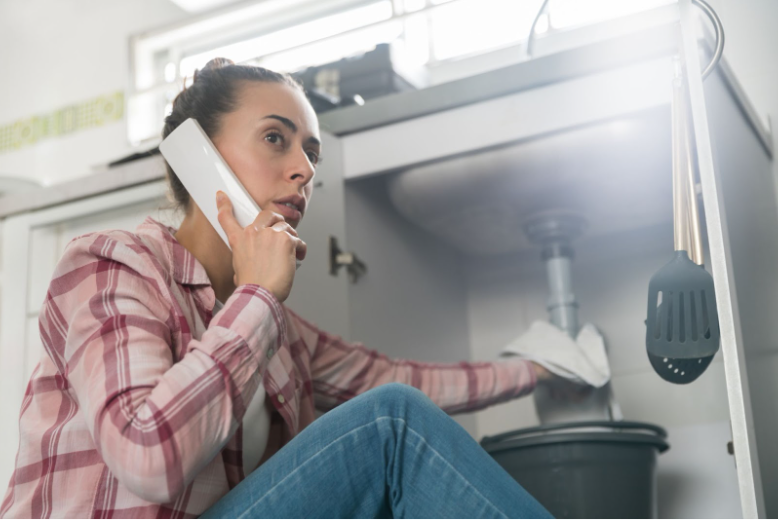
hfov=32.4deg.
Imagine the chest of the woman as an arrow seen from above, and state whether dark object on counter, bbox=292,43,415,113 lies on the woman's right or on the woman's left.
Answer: on the woman's left

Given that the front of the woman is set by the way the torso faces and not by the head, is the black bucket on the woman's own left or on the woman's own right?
on the woman's own left

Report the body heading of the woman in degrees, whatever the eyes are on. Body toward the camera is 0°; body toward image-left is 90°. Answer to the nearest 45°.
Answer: approximately 315°

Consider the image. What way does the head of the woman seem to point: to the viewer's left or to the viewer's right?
to the viewer's right
